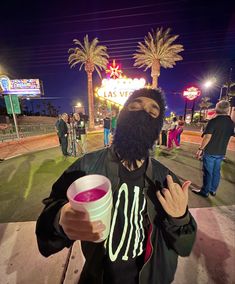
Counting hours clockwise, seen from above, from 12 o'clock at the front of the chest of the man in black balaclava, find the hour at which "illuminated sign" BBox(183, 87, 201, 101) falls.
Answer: The illuminated sign is roughly at 7 o'clock from the man in black balaclava.

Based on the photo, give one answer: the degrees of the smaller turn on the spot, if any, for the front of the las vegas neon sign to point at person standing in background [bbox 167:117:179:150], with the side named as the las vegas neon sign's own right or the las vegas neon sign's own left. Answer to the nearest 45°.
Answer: approximately 45° to the las vegas neon sign's own left

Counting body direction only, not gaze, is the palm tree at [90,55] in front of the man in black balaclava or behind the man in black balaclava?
behind

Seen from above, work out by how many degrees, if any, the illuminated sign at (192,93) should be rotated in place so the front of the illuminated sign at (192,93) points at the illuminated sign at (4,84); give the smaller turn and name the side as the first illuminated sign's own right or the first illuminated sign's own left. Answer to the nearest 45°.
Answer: approximately 45° to the first illuminated sign's own right

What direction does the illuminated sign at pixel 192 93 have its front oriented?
toward the camera

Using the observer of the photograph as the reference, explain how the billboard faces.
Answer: facing the viewer

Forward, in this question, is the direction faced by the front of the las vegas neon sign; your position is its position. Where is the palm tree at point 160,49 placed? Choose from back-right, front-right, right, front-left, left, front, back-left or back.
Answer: back-left

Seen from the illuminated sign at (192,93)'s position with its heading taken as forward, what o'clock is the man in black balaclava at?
The man in black balaclava is roughly at 12 o'clock from the illuminated sign.

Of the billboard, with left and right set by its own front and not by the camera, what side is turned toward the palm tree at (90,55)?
left

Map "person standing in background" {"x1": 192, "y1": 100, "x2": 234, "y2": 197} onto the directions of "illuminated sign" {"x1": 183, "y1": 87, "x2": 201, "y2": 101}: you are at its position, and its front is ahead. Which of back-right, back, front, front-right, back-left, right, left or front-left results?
front
